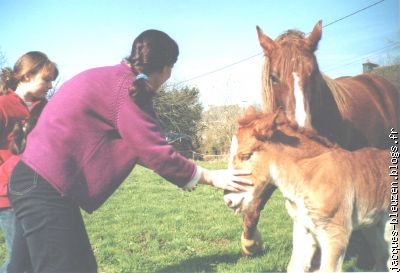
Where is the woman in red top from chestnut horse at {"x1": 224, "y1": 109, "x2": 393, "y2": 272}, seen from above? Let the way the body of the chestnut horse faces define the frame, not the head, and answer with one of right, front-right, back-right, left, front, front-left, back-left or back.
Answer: front-right

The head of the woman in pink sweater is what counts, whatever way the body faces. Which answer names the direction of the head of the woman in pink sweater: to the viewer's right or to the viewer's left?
to the viewer's right

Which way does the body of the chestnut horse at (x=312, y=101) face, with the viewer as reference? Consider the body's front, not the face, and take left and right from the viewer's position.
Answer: facing the viewer and to the left of the viewer

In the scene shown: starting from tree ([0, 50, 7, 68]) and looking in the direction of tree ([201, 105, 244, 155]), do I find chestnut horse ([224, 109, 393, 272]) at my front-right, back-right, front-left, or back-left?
front-right

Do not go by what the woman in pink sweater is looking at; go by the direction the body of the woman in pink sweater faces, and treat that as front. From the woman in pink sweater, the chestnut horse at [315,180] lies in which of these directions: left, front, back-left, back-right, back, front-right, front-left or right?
front

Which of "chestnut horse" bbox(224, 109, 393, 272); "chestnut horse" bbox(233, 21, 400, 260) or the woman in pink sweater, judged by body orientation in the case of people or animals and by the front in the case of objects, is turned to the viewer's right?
the woman in pink sweater

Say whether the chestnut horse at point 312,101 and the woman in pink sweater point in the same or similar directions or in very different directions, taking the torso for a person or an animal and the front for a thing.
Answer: very different directions

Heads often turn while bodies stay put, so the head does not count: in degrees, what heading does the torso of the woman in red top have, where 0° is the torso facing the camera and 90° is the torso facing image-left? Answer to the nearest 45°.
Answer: approximately 270°

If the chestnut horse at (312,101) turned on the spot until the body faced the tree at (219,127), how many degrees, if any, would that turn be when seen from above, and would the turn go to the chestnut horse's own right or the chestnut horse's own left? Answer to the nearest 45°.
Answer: approximately 90° to the chestnut horse's own right

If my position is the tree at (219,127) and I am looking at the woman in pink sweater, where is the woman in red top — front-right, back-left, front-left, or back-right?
front-right

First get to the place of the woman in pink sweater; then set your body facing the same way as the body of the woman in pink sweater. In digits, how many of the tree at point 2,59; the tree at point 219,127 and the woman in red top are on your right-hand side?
0

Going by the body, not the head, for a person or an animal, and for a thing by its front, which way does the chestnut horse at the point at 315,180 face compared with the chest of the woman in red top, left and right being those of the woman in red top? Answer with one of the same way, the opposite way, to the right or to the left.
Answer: the opposite way

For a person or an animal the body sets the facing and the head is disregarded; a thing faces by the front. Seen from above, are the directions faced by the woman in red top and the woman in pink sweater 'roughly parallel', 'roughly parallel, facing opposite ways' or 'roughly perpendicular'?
roughly parallel

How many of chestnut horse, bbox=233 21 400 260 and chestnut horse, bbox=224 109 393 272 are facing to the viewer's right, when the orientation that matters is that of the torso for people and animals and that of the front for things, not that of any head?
0

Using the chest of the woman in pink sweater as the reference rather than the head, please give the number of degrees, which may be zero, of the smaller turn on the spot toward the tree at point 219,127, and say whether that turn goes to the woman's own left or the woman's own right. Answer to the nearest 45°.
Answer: approximately 45° to the woman's own left

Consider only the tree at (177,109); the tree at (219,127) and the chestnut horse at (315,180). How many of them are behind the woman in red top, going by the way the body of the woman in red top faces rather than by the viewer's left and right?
0

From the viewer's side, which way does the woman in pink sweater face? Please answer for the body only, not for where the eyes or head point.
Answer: to the viewer's right
